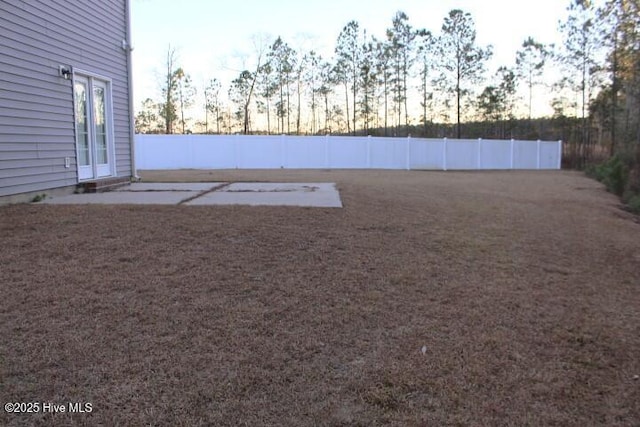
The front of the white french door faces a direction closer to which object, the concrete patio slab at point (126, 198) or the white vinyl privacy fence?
the concrete patio slab

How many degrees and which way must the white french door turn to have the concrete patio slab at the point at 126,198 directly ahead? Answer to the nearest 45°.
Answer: approximately 45° to its right

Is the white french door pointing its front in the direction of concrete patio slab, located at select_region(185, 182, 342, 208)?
yes

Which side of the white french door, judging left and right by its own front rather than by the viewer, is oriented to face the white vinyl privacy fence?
left

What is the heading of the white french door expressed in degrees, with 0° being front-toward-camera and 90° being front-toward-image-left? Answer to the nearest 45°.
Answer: approximately 315°

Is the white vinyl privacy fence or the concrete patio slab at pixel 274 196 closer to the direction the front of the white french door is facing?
the concrete patio slab

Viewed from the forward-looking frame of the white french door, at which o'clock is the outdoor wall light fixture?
The outdoor wall light fixture is roughly at 2 o'clock from the white french door.
